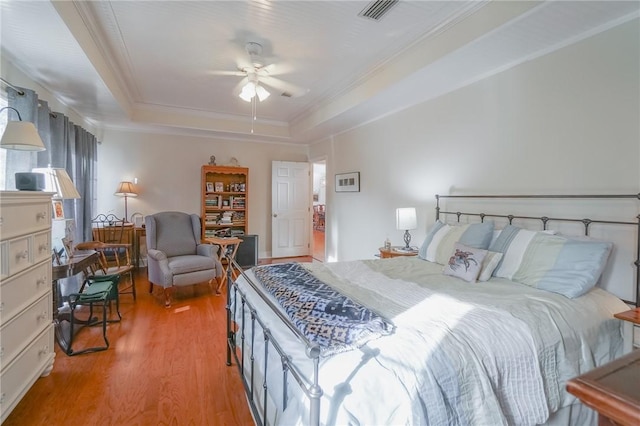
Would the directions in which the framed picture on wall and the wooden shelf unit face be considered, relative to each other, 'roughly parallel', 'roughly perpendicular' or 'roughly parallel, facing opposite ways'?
roughly perpendicular

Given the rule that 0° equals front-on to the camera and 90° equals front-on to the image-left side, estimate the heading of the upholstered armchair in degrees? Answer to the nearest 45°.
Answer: approximately 315°

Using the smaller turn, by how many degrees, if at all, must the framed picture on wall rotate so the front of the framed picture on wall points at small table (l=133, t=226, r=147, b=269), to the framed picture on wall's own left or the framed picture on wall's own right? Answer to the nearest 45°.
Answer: approximately 45° to the framed picture on wall's own right

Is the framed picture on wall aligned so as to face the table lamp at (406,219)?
no

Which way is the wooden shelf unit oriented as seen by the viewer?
toward the camera

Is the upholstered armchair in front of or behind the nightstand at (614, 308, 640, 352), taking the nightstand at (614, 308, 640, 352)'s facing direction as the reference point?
in front

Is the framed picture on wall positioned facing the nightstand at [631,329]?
no

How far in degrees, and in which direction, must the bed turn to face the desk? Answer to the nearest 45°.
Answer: approximately 45° to its right

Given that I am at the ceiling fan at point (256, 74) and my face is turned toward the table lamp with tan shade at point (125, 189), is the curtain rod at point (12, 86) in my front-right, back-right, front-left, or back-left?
front-left

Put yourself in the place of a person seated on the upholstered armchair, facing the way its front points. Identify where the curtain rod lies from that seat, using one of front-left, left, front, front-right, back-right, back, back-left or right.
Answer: right

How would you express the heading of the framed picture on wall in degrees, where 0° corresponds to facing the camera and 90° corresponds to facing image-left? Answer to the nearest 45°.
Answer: approximately 45°

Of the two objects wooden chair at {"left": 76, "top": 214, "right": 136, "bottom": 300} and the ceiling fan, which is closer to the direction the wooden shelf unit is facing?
the ceiling fan

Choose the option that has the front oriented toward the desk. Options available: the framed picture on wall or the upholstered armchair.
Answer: the framed picture on wall

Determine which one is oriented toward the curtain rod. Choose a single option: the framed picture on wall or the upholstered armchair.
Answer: the framed picture on wall

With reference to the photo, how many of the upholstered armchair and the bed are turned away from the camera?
0

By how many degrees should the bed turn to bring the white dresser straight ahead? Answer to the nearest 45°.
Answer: approximately 45° to its right

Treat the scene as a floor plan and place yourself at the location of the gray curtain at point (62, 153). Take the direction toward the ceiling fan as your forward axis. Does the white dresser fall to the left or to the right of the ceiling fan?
right

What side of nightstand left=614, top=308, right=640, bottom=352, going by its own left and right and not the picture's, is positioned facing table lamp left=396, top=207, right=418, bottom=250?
right

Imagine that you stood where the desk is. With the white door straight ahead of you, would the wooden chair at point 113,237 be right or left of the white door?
left

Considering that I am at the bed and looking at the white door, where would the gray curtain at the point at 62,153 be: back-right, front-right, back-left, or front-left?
front-left

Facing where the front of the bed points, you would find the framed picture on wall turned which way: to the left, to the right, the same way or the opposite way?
the same way

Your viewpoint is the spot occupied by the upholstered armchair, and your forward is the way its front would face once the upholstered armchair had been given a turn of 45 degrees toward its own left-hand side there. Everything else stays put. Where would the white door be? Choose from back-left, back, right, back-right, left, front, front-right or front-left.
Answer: front-left
